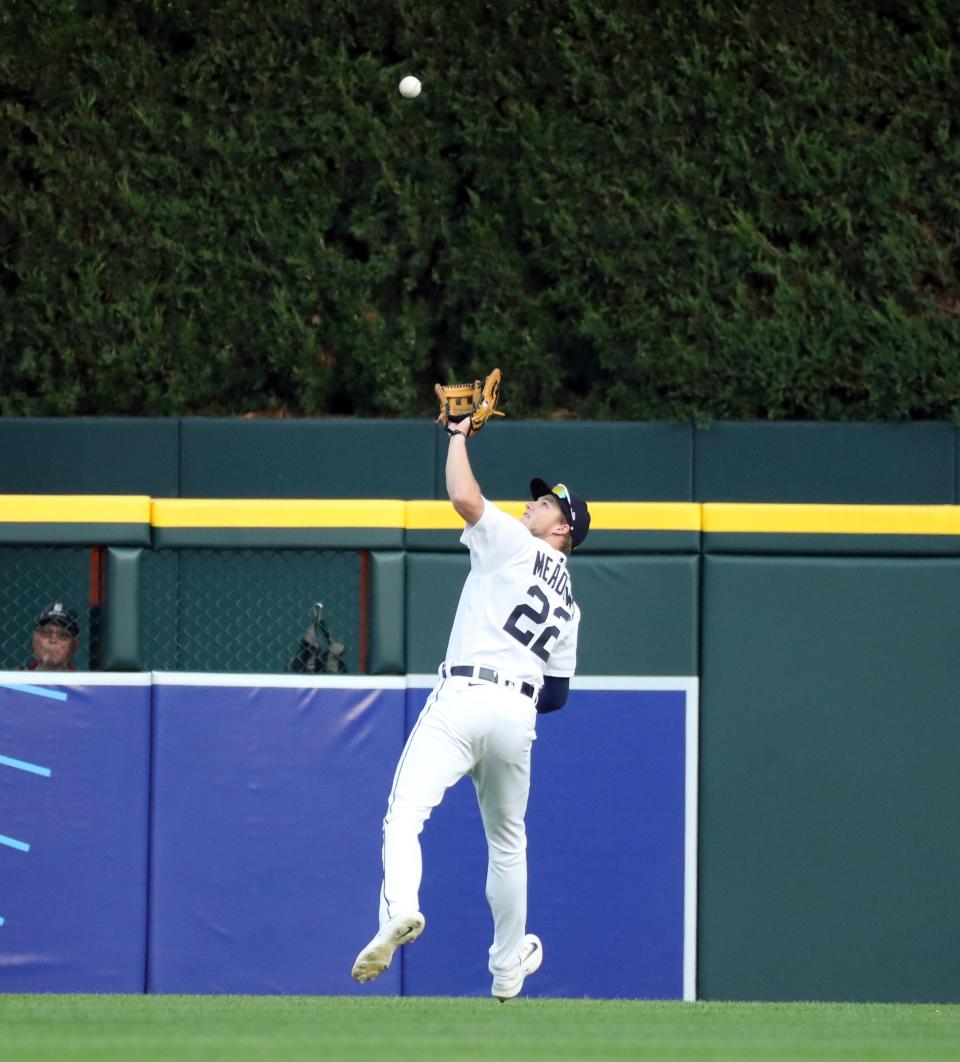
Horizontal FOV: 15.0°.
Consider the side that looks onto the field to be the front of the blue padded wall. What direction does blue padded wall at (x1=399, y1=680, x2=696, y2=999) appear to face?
toward the camera

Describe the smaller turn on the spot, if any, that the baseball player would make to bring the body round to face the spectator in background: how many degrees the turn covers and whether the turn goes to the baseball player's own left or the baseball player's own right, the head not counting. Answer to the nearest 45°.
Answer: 0° — they already face them

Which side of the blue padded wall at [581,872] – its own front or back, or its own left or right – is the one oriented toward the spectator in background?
right

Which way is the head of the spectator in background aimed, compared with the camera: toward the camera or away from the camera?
toward the camera

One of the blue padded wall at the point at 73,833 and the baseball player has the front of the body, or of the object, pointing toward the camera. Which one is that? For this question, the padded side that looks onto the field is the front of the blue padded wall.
the blue padded wall

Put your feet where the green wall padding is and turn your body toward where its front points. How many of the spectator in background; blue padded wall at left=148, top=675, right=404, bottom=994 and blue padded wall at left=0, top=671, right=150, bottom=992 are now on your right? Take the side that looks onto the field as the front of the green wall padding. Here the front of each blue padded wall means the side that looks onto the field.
3

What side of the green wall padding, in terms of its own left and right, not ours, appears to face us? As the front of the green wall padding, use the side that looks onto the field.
front

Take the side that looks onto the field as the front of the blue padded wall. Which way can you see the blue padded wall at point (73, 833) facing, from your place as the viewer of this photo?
facing the viewer

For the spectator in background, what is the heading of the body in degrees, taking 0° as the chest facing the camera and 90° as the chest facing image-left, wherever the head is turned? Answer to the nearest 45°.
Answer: approximately 0°

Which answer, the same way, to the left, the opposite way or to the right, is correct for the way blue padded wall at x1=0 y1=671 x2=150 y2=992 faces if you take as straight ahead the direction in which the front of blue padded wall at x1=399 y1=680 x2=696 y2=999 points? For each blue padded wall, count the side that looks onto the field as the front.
the same way

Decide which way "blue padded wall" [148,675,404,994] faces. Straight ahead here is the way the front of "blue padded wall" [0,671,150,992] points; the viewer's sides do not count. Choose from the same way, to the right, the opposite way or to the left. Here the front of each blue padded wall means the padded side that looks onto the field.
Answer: the same way

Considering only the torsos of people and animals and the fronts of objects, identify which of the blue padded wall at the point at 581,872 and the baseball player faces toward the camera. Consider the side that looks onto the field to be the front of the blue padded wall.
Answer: the blue padded wall

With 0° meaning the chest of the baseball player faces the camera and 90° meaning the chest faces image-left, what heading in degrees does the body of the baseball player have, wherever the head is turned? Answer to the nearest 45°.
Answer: approximately 135°

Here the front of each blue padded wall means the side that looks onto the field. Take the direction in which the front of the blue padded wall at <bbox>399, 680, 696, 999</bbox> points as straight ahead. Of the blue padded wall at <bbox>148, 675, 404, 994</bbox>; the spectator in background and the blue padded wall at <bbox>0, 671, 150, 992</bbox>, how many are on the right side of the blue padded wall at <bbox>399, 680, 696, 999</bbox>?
3
